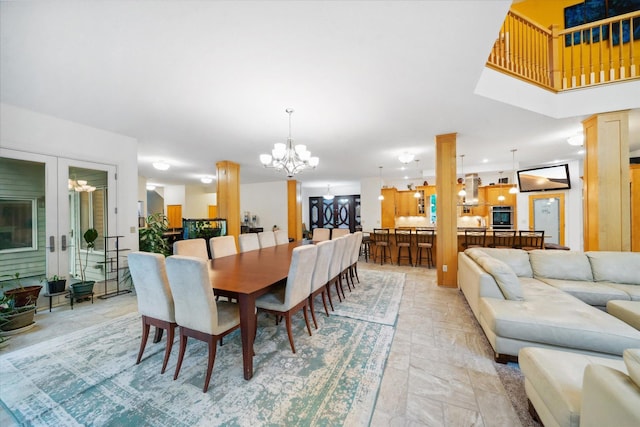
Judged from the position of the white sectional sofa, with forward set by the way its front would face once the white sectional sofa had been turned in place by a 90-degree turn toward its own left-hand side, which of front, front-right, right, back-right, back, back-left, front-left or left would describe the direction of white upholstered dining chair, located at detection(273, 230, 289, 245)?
back

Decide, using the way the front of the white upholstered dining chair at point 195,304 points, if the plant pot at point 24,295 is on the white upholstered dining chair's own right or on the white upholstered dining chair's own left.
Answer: on the white upholstered dining chair's own left

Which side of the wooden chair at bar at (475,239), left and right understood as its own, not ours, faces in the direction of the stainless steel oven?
front

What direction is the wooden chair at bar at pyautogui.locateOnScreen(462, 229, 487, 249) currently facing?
away from the camera

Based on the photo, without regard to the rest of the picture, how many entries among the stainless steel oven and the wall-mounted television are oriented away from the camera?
0

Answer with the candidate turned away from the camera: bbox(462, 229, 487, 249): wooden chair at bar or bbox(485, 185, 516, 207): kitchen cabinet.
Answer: the wooden chair at bar

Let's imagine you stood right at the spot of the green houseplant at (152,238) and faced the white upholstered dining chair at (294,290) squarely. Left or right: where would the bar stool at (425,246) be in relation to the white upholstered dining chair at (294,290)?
left

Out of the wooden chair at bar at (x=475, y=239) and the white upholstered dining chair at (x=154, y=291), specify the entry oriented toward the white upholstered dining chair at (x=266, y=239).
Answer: the white upholstered dining chair at (x=154, y=291)
